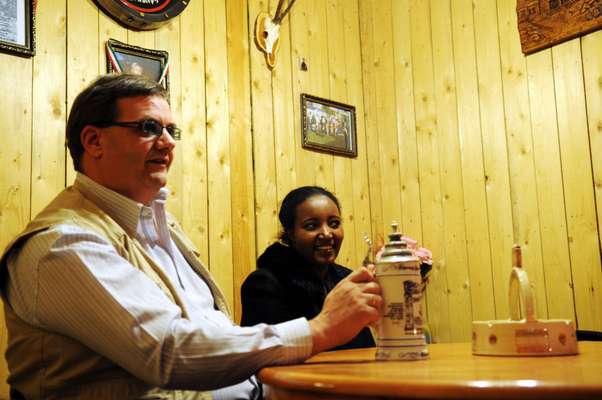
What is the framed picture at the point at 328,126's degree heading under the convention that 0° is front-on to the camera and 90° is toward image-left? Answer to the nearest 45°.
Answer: approximately 315°

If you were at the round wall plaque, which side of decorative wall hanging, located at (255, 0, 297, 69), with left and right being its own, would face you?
right

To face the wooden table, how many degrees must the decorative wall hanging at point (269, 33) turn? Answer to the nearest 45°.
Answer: approximately 45° to its right

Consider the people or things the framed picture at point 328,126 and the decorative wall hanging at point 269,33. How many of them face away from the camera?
0

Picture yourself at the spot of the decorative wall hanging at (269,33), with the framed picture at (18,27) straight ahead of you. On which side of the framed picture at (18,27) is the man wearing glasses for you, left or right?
left

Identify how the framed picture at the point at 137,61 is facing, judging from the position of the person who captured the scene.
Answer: facing the viewer and to the right of the viewer

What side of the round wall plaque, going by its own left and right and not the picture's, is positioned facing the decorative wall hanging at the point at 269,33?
left

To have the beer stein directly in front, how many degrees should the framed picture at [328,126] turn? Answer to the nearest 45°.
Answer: approximately 45° to its right

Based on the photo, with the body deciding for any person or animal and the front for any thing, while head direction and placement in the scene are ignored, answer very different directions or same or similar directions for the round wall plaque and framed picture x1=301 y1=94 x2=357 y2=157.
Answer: same or similar directions

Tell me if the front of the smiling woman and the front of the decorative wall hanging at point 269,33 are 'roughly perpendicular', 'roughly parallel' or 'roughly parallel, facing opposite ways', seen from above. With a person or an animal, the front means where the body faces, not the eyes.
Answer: roughly parallel

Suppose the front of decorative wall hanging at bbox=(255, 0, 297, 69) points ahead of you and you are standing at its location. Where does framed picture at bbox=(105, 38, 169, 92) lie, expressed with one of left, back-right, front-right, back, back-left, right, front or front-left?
right

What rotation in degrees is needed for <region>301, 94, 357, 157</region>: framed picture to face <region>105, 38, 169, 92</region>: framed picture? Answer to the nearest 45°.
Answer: approximately 90° to its right
